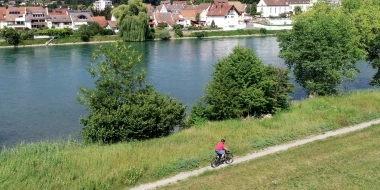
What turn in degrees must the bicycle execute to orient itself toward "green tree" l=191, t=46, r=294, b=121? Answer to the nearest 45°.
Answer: approximately 45° to its left

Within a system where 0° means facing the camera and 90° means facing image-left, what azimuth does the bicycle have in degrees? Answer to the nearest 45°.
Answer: approximately 225°

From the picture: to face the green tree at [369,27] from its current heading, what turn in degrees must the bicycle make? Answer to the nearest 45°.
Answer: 0° — it already faces it

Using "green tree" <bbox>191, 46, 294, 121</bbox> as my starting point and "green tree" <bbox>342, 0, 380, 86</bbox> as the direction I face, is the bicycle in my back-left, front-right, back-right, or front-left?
back-right

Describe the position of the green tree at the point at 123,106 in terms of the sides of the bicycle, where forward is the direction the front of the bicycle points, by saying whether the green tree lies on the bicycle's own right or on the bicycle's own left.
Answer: on the bicycle's own left
